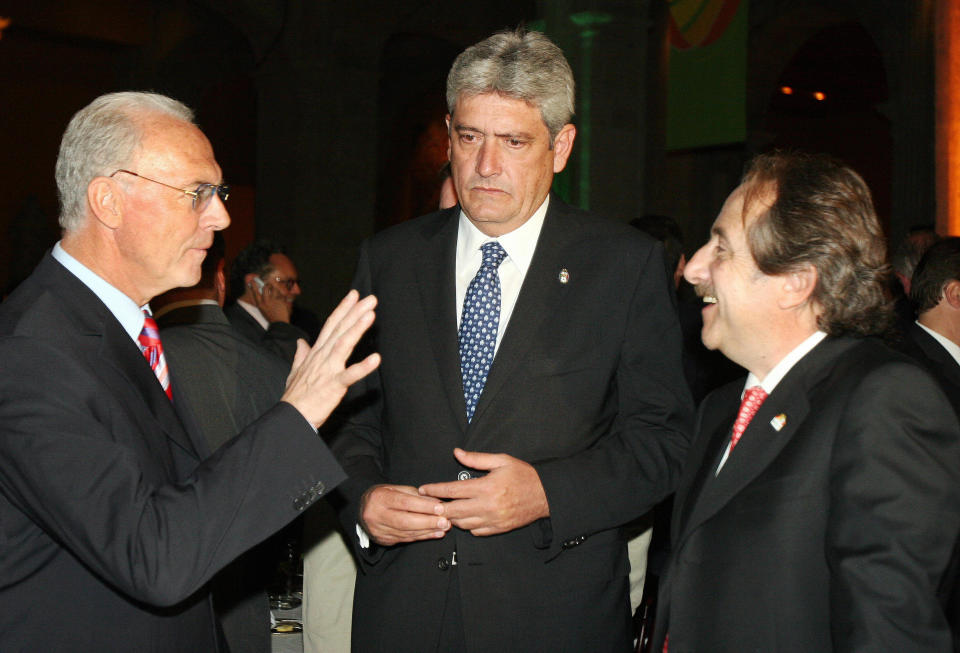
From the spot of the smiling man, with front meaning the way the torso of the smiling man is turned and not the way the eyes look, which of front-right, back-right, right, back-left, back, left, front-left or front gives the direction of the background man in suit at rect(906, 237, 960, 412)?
back-right

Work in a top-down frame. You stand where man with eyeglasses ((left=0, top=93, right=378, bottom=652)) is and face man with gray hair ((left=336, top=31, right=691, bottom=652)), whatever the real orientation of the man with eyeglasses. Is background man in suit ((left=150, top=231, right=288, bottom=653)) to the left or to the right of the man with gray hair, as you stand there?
left

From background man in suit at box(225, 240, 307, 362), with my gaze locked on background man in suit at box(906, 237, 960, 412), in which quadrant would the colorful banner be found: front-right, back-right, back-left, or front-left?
front-left

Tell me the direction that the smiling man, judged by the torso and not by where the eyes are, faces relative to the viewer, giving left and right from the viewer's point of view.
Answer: facing the viewer and to the left of the viewer

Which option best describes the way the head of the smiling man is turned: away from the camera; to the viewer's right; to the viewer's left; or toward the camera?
to the viewer's left
